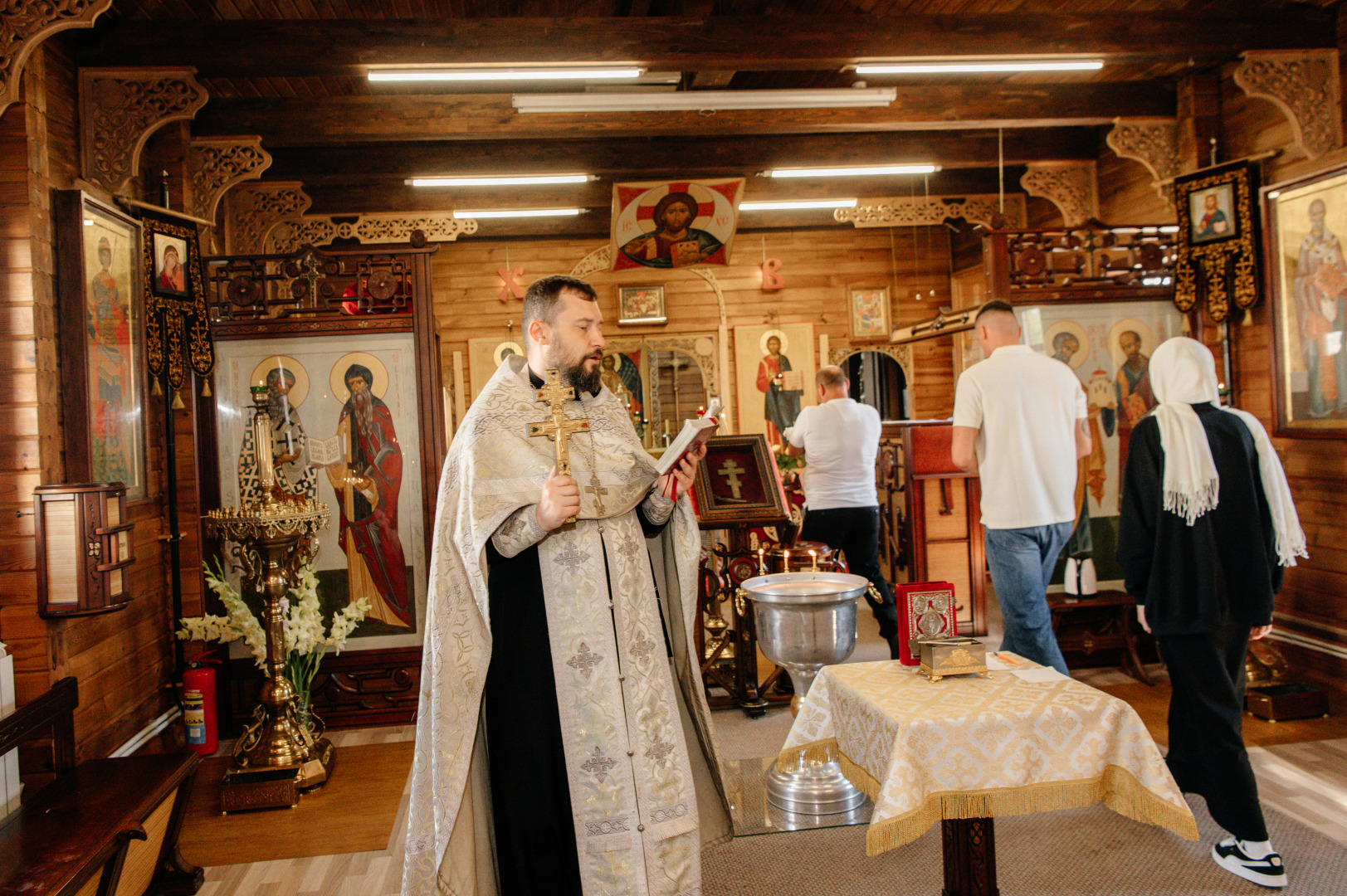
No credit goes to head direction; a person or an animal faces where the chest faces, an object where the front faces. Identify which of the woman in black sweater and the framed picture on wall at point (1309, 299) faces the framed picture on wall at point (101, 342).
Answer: the framed picture on wall at point (1309, 299)

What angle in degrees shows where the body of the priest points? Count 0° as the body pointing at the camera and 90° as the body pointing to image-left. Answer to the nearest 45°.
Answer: approximately 315°

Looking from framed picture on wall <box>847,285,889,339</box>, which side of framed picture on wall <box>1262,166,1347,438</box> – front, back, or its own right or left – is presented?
right

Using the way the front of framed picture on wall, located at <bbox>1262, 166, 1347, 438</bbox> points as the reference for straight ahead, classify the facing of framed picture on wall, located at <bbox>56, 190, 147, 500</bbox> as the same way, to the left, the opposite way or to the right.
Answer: the opposite way

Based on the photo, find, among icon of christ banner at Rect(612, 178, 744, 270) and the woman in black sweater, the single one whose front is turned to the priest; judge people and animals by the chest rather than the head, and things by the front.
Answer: the icon of christ banner

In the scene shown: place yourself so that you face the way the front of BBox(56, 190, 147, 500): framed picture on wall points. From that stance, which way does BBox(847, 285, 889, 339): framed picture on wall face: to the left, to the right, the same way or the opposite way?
to the right

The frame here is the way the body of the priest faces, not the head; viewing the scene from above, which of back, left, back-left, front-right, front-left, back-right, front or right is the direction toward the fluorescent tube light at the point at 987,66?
left

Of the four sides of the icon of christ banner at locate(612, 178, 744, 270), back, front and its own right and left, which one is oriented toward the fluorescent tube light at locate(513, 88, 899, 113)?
front

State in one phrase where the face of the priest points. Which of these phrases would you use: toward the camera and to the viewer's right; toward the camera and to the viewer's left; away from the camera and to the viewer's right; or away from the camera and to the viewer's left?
toward the camera and to the viewer's right

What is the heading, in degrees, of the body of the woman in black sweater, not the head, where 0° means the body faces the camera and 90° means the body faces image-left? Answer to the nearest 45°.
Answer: approximately 180°

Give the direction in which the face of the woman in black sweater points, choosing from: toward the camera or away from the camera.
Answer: away from the camera

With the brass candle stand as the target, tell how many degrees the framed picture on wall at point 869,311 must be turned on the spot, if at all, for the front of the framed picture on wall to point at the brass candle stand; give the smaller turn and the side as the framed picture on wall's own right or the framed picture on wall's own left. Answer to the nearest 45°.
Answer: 0° — it already faces it
